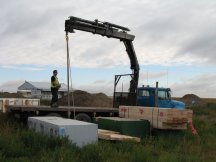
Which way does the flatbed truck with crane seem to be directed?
to the viewer's right

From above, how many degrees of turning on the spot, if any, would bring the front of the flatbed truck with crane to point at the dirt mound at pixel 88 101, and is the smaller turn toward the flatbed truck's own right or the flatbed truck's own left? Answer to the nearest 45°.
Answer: approximately 90° to the flatbed truck's own left

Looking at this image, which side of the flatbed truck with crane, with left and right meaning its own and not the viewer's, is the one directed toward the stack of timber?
right
